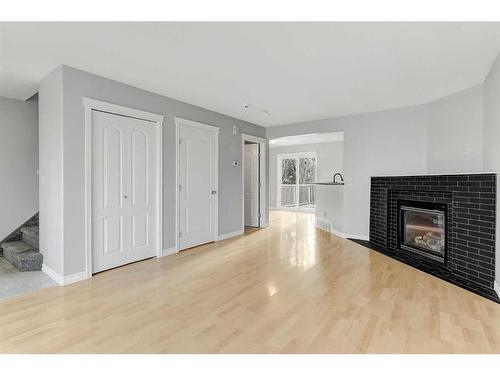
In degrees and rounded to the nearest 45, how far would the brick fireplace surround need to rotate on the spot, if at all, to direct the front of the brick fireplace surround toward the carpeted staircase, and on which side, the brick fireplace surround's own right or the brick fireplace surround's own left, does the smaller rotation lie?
0° — it already faces it

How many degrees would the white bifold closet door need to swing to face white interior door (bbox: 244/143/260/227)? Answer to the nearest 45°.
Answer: approximately 90° to its left

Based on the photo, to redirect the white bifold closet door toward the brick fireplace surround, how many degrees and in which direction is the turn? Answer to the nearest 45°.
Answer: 0° — it already faces it

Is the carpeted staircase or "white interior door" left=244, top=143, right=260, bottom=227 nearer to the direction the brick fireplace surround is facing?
the carpeted staircase

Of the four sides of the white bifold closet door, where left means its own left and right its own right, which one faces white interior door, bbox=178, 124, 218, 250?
left

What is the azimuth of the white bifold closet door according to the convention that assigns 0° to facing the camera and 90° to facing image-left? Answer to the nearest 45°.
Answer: approximately 315°

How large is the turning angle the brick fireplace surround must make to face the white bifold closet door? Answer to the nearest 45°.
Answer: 0° — it already faces it

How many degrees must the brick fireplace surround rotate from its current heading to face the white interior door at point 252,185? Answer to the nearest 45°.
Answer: approximately 45° to its right

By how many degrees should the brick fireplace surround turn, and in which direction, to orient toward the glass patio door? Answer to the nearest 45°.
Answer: approximately 90° to its right

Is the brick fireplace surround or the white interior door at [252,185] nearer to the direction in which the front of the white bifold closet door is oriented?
the brick fireplace surround
